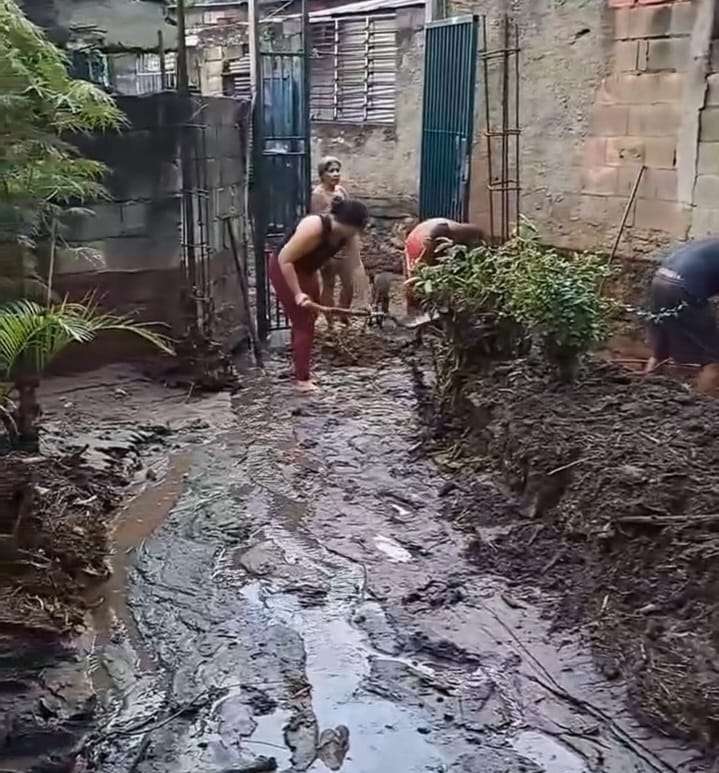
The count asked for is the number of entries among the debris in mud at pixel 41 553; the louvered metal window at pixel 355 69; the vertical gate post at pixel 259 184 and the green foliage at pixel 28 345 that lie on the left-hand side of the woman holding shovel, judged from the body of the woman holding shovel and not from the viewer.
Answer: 2

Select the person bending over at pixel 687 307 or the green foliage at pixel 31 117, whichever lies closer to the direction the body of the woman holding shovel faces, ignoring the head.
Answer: the person bending over

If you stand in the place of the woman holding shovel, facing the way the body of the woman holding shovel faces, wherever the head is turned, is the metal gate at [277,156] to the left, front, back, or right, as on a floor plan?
left

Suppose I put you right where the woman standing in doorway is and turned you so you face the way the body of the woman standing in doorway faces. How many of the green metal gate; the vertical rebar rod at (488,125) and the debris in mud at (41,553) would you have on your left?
2

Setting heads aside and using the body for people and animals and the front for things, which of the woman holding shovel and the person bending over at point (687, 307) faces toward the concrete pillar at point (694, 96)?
the woman holding shovel

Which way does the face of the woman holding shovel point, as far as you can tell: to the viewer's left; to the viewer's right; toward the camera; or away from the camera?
to the viewer's right

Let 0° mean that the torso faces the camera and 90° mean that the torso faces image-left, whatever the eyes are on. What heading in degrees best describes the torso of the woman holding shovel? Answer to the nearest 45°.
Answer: approximately 270°

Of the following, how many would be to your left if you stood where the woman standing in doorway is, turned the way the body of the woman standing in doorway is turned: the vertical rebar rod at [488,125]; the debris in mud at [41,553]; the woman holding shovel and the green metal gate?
2

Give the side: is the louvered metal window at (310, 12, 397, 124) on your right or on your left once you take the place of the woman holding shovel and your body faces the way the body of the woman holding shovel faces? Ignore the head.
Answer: on your left

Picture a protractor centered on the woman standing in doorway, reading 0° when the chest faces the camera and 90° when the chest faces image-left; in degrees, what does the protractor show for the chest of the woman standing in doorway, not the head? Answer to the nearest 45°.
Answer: approximately 315°
